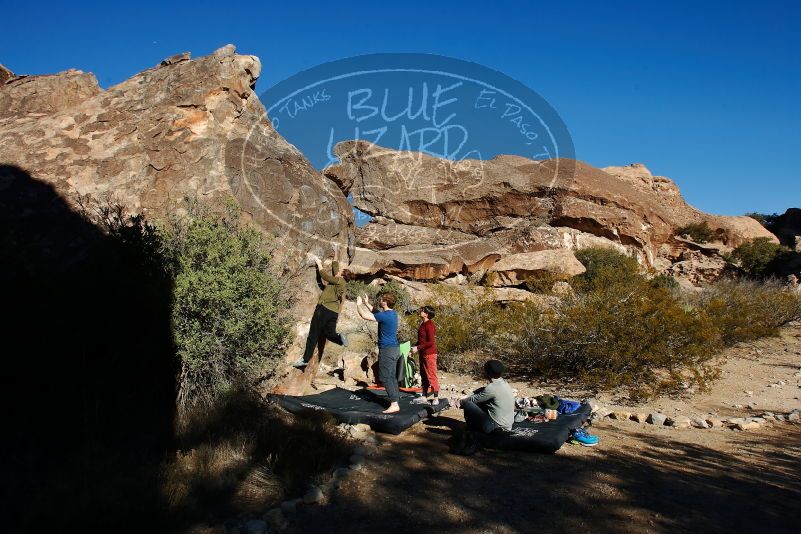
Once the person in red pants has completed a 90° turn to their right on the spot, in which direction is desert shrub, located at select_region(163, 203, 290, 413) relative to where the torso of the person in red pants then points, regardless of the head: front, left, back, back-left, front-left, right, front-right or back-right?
back-left

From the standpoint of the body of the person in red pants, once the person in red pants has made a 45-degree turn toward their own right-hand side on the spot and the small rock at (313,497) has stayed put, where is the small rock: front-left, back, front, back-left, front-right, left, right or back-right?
back-left

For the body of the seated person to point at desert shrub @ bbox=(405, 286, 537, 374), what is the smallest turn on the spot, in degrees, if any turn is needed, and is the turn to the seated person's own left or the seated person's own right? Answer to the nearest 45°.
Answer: approximately 45° to the seated person's own right

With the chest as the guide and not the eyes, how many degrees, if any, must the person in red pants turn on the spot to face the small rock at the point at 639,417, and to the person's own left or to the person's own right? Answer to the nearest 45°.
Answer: approximately 180°

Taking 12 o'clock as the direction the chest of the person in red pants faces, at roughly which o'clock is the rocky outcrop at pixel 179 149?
The rocky outcrop is roughly at 12 o'clock from the person in red pants.

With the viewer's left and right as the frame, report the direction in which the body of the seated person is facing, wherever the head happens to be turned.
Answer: facing away from the viewer and to the left of the viewer

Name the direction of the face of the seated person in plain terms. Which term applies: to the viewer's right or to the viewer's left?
to the viewer's left

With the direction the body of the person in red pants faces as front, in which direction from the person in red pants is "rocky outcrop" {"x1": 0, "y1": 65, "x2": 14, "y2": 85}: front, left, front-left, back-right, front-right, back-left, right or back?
front

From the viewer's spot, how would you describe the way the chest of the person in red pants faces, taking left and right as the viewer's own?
facing to the left of the viewer

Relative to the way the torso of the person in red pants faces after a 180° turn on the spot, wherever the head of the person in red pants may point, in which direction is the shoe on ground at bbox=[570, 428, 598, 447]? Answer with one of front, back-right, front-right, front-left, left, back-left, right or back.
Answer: front-right
